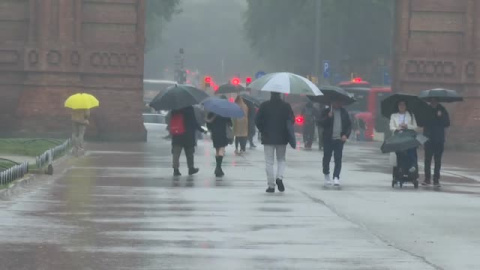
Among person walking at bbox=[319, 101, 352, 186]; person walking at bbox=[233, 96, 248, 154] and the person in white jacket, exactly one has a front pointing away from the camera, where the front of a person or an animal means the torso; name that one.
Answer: person walking at bbox=[233, 96, 248, 154]

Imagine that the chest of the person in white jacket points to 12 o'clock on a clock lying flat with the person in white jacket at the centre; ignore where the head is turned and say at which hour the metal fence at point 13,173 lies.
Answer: The metal fence is roughly at 2 o'clock from the person in white jacket.

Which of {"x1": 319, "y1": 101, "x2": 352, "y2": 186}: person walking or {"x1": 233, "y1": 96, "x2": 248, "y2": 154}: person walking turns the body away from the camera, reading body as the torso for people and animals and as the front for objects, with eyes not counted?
{"x1": 233, "y1": 96, "x2": 248, "y2": 154}: person walking

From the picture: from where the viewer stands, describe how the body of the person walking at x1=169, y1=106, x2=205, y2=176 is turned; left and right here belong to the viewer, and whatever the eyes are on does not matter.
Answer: facing away from the viewer and to the right of the viewer

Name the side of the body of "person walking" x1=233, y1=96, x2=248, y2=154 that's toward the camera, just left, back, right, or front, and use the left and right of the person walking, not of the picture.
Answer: back

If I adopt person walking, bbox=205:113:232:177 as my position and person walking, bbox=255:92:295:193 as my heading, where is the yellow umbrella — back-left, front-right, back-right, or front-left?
back-right

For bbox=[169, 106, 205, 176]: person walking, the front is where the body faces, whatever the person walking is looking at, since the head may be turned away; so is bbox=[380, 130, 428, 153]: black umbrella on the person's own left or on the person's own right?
on the person's own right
